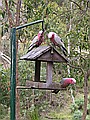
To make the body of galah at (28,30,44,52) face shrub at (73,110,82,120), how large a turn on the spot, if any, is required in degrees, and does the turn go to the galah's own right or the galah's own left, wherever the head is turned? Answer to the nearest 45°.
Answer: approximately 90° to the galah's own left
